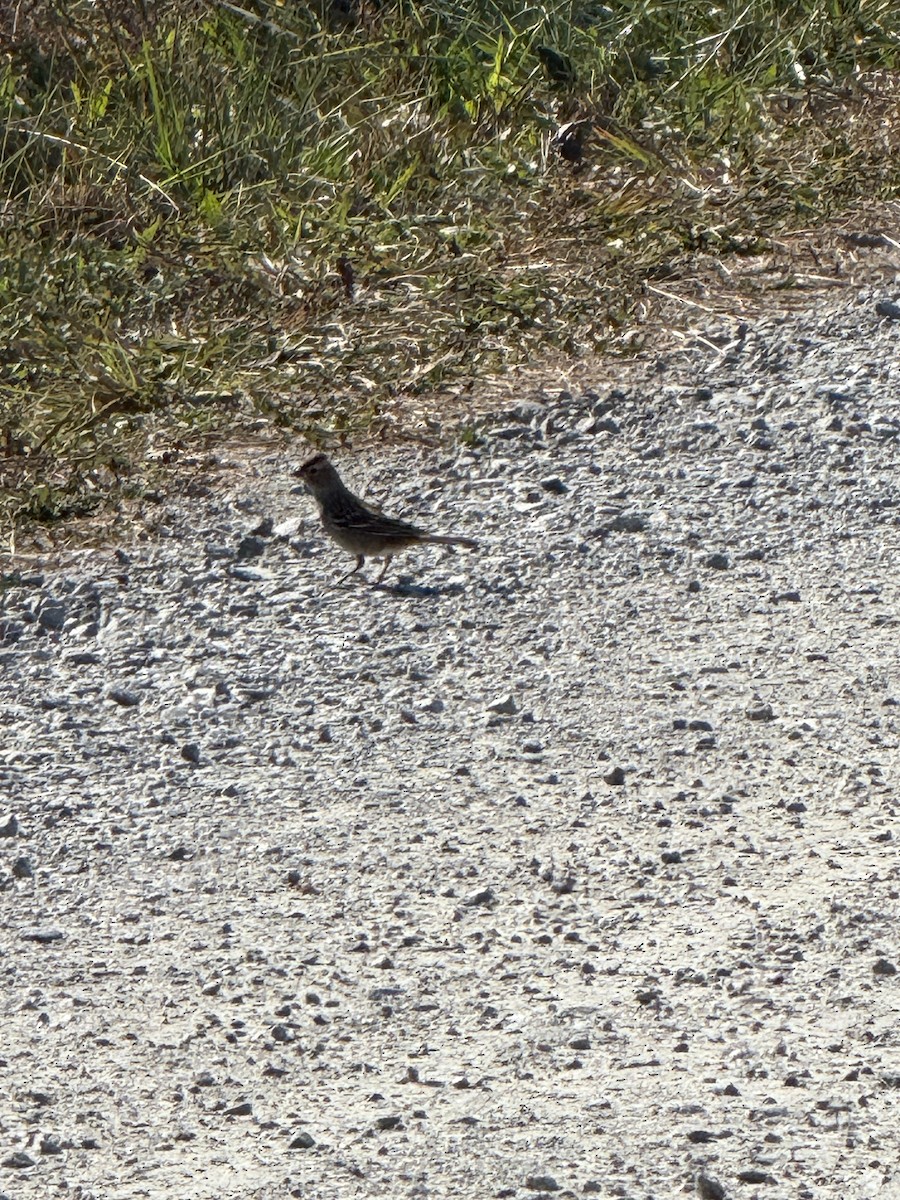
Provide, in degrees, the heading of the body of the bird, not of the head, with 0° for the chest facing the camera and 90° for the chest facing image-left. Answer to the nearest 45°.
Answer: approximately 90°
